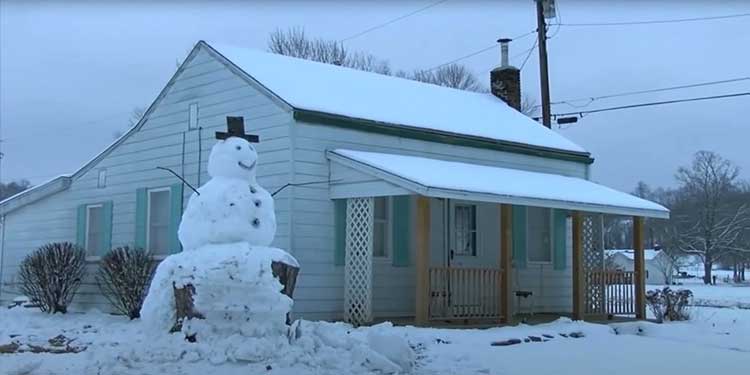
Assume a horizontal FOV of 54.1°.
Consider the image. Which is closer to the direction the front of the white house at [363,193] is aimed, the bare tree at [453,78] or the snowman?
the snowman

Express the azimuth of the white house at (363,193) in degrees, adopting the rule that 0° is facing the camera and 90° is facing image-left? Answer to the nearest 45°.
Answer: approximately 315°

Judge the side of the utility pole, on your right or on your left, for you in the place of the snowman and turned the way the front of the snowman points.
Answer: on your left

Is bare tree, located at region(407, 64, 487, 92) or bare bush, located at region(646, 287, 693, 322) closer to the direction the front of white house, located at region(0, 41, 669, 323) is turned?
the bare bush

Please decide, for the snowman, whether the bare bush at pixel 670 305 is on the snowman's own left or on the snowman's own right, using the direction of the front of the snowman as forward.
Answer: on the snowman's own left

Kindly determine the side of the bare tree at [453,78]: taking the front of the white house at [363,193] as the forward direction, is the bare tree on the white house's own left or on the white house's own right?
on the white house's own left

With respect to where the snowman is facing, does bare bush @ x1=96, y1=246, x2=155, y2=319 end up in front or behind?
behind

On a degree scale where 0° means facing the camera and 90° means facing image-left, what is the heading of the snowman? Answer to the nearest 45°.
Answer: approximately 315°

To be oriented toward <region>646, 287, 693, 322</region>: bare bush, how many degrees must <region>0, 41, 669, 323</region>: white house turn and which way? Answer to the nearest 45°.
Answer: approximately 45° to its left
